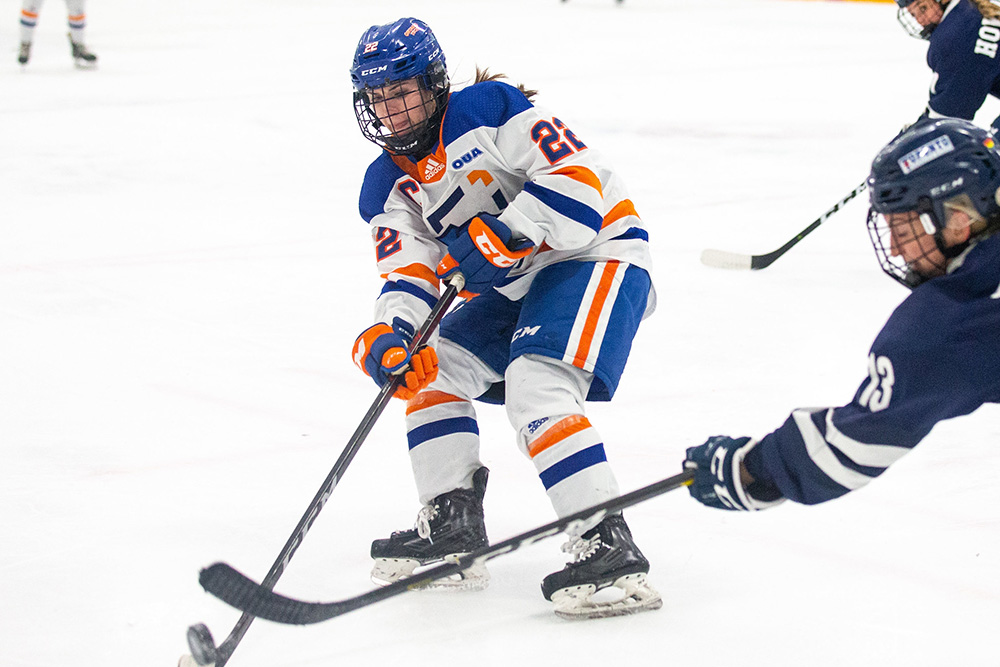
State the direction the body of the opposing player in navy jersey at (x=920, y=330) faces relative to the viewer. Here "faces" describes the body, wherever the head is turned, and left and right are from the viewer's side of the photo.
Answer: facing to the left of the viewer

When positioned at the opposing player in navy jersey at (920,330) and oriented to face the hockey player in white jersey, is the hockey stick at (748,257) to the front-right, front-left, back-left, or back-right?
front-right

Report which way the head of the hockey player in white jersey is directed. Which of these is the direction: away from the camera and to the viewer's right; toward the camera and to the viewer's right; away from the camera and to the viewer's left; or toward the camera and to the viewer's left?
toward the camera and to the viewer's left

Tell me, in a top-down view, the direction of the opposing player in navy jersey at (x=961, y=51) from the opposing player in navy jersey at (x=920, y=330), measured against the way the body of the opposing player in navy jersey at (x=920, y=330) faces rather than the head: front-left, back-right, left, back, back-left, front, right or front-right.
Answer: right

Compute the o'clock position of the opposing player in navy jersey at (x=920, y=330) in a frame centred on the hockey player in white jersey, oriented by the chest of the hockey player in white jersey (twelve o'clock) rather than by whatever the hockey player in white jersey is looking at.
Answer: The opposing player in navy jersey is roughly at 9 o'clock from the hockey player in white jersey.

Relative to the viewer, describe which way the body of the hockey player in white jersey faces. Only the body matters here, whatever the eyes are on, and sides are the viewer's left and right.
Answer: facing the viewer and to the left of the viewer

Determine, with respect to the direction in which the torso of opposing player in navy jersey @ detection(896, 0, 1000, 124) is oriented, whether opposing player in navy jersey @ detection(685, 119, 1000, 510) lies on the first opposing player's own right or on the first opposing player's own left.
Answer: on the first opposing player's own left

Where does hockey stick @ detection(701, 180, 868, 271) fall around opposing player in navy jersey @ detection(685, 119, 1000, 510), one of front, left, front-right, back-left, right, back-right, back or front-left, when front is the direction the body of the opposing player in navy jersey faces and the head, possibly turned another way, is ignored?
right

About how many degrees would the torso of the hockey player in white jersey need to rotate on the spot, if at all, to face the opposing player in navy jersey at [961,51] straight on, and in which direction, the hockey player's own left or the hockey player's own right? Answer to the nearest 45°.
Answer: approximately 180°

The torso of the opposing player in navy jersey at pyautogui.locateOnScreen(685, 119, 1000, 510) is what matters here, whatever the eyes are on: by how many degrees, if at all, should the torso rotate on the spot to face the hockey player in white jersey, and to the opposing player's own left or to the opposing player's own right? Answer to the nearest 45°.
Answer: approximately 45° to the opposing player's own right

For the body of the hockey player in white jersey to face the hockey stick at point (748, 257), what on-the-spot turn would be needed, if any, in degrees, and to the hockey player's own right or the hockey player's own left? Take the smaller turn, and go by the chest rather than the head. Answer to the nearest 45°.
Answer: approximately 180°

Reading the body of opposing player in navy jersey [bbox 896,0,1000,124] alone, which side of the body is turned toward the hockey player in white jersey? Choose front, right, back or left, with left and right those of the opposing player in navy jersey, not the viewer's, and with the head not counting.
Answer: left

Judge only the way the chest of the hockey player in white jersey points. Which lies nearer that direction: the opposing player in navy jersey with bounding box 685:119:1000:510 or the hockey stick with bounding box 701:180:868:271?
the opposing player in navy jersey
